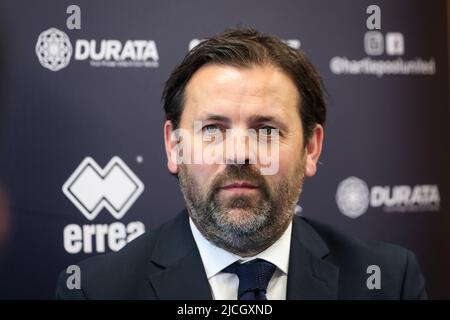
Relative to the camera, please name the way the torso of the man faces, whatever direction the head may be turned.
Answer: toward the camera

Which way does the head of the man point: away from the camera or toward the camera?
toward the camera
